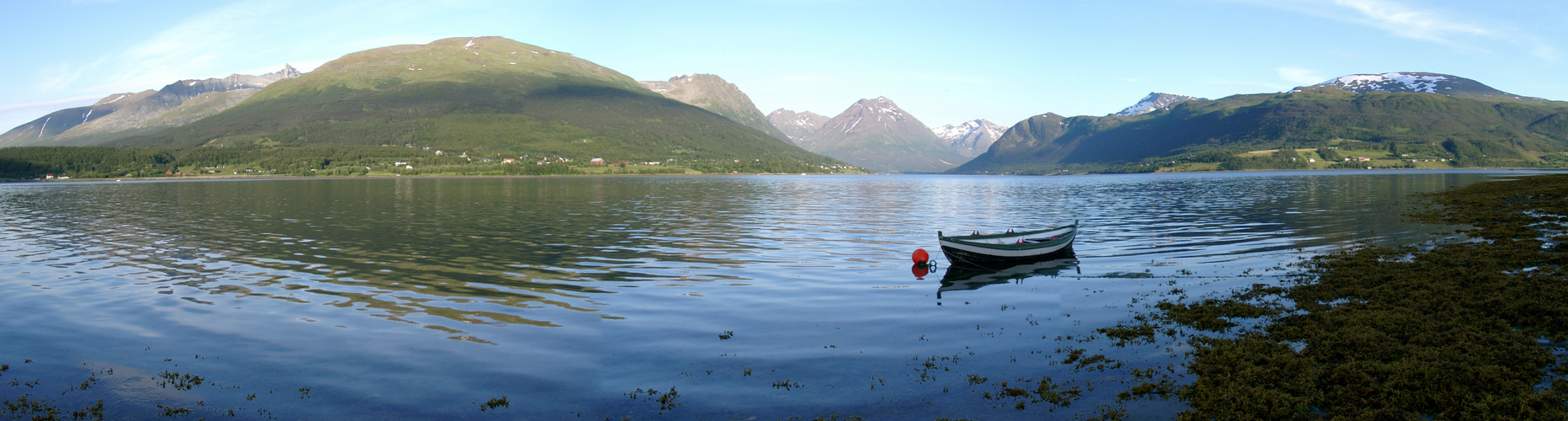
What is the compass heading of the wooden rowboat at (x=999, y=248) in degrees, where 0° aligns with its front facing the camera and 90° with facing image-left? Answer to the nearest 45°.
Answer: approximately 45°
